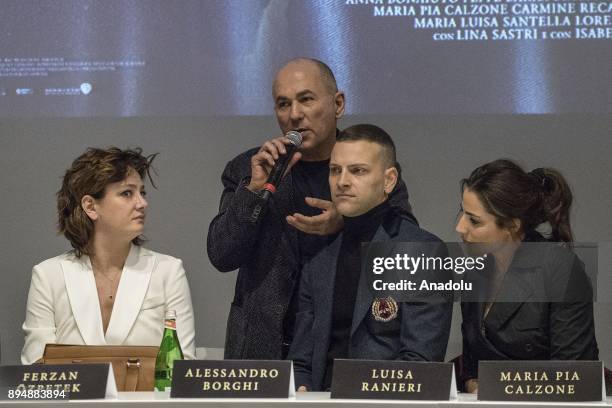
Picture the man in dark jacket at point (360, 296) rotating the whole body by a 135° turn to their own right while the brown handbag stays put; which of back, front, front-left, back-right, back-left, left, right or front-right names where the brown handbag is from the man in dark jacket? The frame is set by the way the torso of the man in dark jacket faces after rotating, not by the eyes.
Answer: left

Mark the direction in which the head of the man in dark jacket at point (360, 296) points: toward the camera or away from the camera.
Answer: toward the camera

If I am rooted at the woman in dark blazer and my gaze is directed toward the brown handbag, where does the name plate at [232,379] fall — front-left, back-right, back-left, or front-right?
front-left

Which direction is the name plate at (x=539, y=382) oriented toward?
toward the camera

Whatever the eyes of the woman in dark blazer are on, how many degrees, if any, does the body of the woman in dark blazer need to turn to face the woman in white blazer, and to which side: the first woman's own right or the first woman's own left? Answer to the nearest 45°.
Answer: approximately 45° to the first woman's own right

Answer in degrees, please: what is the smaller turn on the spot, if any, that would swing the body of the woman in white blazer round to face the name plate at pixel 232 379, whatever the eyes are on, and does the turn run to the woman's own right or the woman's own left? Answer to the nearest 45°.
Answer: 0° — they already face it

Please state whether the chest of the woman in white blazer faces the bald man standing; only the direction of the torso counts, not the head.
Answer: no

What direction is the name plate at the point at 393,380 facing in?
toward the camera

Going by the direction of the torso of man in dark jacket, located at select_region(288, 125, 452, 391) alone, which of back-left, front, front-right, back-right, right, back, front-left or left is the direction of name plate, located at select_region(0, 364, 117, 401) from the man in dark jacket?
front

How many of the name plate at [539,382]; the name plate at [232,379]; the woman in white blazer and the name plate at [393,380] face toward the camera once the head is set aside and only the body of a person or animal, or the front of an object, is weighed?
4

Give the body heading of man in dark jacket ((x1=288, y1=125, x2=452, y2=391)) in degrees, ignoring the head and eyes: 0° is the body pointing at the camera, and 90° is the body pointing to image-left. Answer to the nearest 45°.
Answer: approximately 45°

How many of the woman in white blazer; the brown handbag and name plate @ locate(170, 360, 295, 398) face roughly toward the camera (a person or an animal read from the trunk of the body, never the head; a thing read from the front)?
3

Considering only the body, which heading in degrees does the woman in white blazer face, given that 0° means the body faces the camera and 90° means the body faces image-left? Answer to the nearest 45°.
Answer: approximately 0°

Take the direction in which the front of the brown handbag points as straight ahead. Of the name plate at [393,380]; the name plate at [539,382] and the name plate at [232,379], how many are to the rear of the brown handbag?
0

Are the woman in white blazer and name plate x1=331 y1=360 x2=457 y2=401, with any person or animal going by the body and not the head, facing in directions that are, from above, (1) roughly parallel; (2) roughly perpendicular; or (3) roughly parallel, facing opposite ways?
roughly parallel

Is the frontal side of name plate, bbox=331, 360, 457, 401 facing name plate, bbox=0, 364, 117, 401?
no
